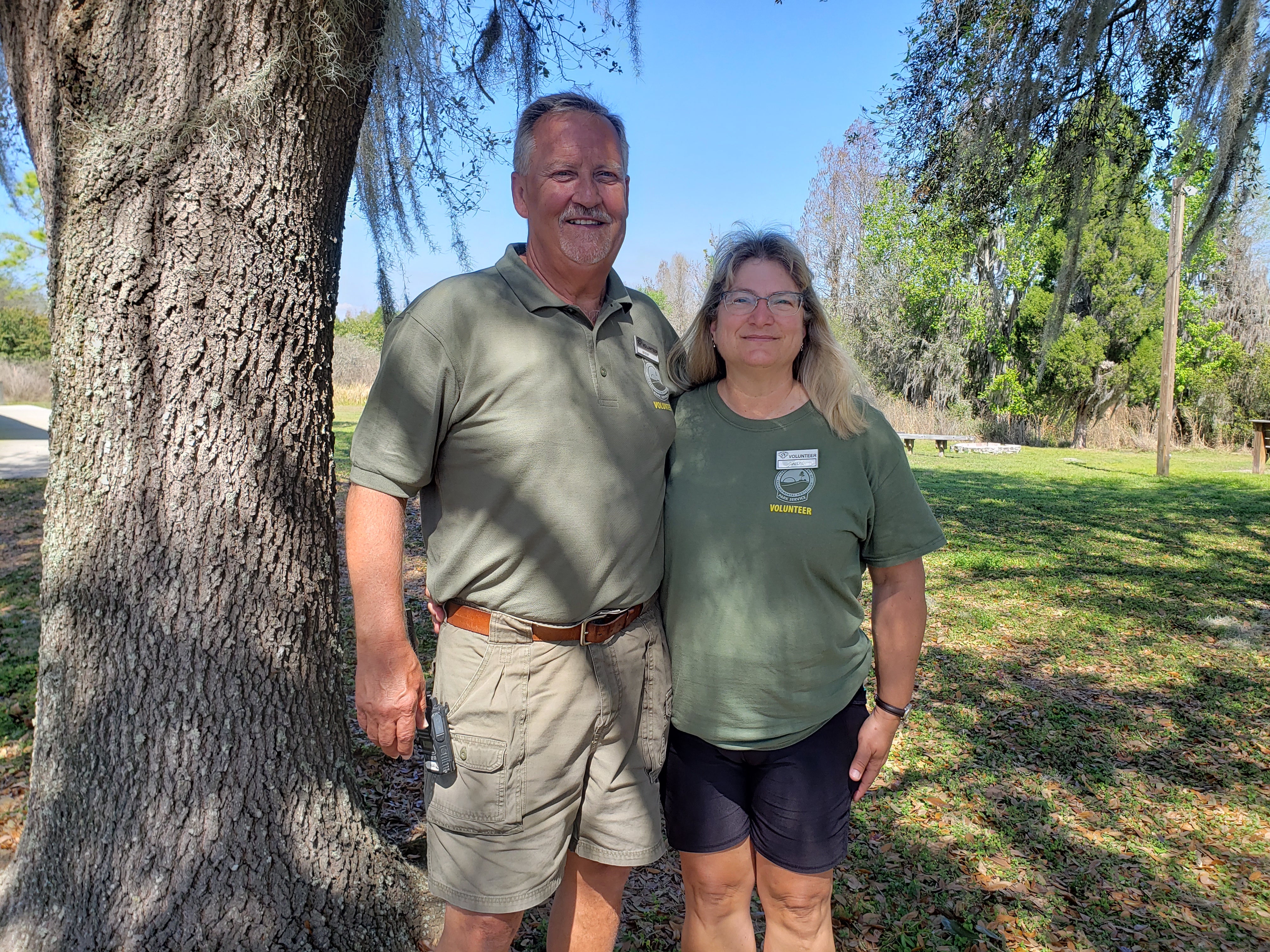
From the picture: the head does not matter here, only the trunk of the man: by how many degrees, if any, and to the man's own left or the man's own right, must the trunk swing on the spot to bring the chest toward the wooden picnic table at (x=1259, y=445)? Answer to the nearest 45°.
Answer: approximately 90° to the man's own left

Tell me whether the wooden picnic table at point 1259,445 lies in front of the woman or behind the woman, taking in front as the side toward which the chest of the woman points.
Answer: behind

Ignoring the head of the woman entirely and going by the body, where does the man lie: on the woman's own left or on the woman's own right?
on the woman's own right

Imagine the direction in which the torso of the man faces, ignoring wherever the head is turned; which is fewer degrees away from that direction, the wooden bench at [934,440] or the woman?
the woman

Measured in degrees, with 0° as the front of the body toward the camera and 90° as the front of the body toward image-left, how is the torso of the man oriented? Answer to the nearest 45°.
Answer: approximately 315°

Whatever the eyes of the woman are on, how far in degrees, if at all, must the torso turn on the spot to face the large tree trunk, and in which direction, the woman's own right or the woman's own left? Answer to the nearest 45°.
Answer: approximately 90° to the woman's own right

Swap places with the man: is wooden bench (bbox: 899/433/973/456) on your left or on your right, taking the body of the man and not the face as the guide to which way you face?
on your left

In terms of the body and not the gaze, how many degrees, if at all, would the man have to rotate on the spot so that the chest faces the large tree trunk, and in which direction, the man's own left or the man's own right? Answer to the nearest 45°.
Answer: approximately 135° to the man's own right

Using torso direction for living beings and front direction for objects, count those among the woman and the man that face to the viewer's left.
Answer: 0

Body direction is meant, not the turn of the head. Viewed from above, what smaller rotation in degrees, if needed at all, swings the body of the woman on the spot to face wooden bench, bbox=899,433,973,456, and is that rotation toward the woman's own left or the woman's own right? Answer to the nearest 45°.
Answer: approximately 180°

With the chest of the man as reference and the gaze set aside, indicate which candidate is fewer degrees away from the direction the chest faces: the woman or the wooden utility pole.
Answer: the woman
